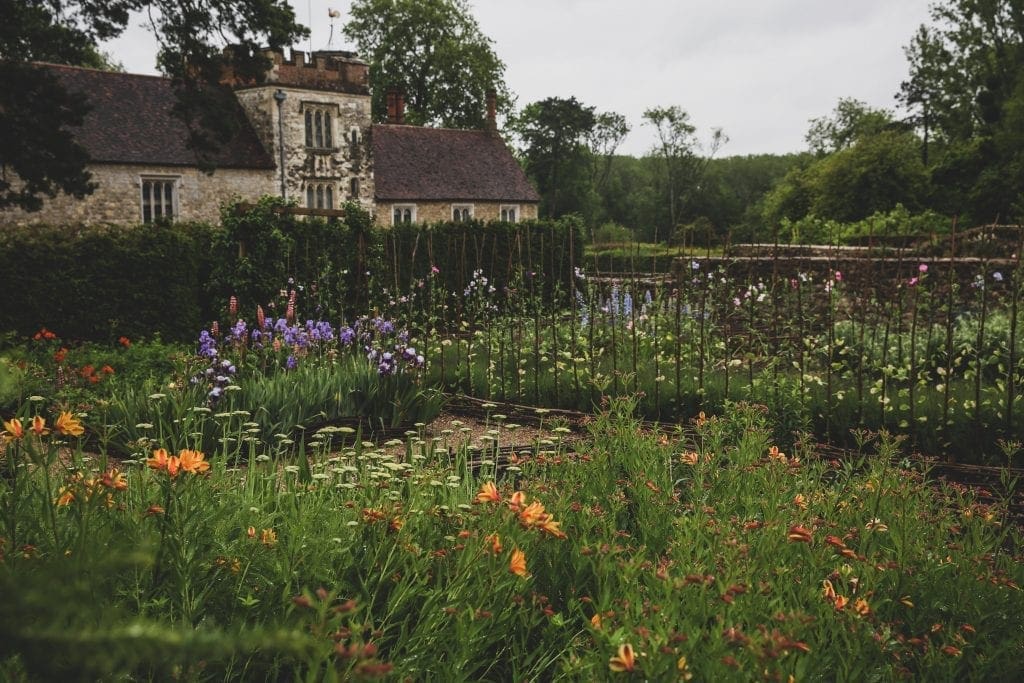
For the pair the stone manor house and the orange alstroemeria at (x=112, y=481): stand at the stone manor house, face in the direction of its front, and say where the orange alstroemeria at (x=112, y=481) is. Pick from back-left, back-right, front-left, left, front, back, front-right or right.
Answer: front

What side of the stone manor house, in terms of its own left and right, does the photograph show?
front

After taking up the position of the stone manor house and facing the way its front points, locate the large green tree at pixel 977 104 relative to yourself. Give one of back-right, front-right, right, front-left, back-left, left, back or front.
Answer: left

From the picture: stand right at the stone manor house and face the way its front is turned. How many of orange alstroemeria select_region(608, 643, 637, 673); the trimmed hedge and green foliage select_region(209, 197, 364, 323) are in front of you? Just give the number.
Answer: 3

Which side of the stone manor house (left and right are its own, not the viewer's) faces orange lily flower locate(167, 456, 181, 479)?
front

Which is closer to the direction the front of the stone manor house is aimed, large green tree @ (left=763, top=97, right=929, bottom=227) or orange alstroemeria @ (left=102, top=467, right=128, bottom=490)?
the orange alstroemeria

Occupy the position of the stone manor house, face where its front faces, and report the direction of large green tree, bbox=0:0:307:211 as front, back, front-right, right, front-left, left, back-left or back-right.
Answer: front

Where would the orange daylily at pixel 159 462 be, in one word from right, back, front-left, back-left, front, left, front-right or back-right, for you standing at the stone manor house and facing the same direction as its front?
front

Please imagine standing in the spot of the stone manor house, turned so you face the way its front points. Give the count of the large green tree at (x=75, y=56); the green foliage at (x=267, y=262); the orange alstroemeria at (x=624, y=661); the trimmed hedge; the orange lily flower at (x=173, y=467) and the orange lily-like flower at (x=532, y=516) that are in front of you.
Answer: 6

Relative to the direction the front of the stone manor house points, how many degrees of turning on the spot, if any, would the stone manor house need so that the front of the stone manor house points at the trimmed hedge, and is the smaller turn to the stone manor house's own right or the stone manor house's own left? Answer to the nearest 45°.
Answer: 0° — it already faces it

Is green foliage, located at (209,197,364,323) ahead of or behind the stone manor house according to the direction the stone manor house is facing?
ahead

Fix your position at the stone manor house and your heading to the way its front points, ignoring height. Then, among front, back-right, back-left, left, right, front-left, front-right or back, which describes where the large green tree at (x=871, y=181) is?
left

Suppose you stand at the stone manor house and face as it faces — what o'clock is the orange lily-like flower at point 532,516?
The orange lily-like flower is roughly at 12 o'clock from the stone manor house.

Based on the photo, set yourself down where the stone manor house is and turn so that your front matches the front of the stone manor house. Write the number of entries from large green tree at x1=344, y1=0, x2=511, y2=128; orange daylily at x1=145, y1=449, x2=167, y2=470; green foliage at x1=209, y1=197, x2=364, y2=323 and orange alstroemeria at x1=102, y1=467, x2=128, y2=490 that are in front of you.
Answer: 3
